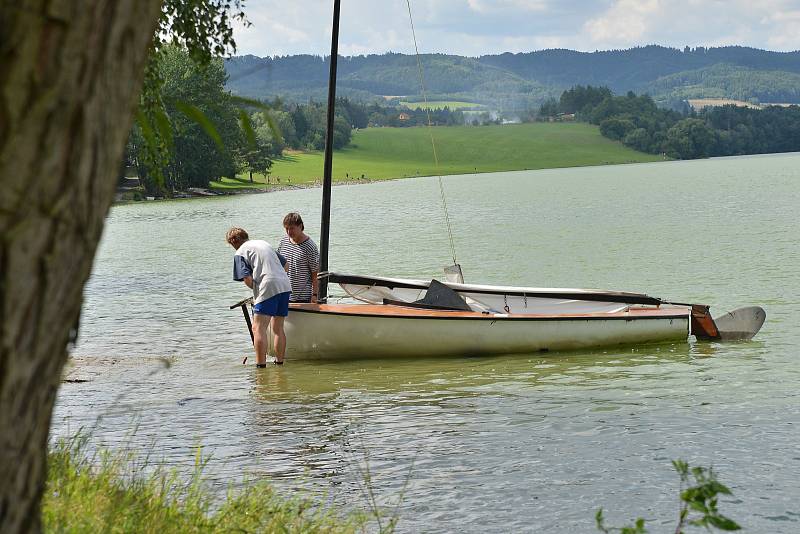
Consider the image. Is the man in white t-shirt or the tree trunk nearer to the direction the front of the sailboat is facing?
the man in white t-shirt

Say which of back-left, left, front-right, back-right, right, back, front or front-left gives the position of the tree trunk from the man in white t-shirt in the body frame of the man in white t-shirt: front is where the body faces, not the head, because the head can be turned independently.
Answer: back-left

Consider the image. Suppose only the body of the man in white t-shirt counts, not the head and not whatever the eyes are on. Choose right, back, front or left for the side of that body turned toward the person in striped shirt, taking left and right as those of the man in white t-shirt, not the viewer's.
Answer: right

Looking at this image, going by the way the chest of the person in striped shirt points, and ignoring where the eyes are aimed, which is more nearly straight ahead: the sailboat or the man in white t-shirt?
the man in white t-shirt

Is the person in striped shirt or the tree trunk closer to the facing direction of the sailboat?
the person in striped shirt

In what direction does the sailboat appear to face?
to the viewer's left

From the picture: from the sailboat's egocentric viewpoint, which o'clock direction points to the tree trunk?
The tree trunk is roughly at 9 o'clock from the sailboat.

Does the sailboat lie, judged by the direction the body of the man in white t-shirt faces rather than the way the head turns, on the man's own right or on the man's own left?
on the man's own right

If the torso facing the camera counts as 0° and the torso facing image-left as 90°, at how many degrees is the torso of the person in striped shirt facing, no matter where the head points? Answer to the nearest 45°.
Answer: approximately 45°
